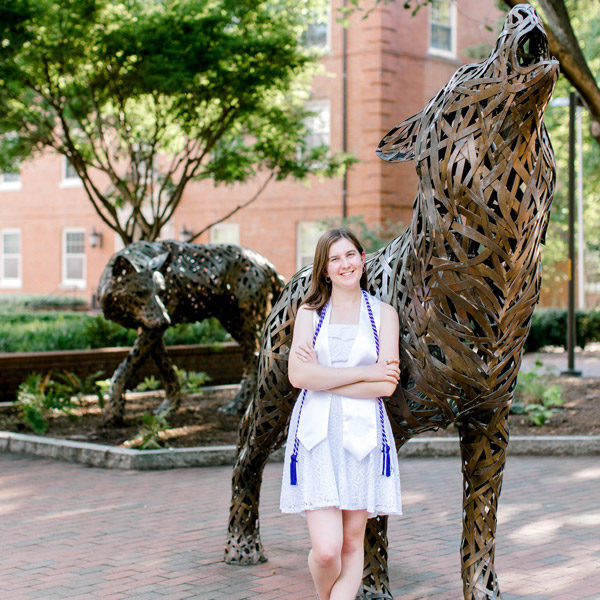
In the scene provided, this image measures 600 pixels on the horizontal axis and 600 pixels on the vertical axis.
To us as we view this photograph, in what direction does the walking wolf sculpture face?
facing the viewer and to the left of the viewer

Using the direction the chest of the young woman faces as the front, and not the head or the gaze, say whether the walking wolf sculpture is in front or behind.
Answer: behind

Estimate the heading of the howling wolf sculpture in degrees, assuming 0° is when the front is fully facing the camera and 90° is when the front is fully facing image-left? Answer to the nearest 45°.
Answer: approximately 315°

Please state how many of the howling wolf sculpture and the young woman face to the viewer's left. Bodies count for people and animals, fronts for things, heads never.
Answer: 0

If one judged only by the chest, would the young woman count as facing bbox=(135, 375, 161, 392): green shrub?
no

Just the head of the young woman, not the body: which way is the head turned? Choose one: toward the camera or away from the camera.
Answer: toward the camera

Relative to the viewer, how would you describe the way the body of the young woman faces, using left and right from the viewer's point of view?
facing the viewer

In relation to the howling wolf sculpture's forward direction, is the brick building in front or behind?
behind

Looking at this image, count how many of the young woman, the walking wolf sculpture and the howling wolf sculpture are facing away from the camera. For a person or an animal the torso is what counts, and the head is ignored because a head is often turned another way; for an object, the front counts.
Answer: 0

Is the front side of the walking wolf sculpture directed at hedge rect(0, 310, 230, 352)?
no
